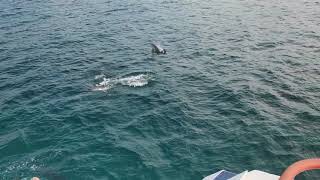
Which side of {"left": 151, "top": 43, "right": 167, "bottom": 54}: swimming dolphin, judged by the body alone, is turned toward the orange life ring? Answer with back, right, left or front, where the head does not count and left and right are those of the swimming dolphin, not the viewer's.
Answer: right

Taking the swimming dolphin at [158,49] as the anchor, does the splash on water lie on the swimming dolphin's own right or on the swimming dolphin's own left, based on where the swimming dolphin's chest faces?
on the swimming dolphin's own right

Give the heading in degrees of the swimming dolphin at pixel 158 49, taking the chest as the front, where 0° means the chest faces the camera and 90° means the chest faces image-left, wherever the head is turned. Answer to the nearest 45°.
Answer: approximately 270°

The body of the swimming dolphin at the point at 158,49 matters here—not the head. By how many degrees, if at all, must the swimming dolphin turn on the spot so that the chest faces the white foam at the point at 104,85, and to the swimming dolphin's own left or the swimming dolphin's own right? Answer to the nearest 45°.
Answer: approximately 135° to the swimming dolphin's own right

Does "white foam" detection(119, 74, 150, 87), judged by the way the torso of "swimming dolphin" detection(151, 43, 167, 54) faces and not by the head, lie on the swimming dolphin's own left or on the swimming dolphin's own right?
on the swimming dolphin's own right

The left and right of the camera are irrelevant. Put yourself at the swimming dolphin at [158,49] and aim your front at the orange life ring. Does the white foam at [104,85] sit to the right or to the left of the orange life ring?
right
